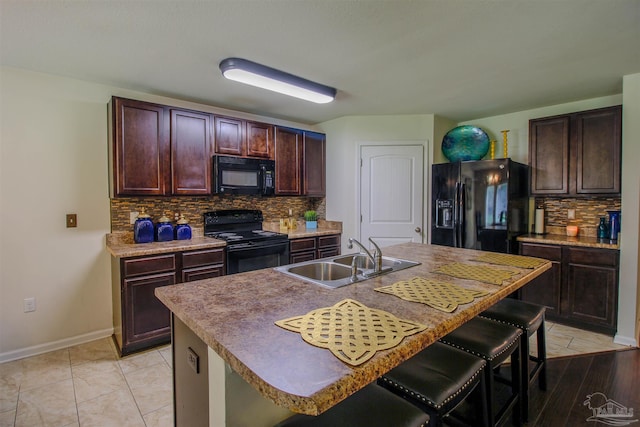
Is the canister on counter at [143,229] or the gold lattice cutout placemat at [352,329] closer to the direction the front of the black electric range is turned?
the gold lattice cutout placemat

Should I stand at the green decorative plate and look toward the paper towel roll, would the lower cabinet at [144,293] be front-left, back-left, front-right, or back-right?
back-right

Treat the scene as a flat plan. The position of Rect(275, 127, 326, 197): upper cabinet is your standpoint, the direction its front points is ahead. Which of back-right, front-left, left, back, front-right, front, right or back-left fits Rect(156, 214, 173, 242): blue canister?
right

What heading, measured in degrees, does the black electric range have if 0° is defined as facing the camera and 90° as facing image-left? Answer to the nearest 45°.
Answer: approximately 315°

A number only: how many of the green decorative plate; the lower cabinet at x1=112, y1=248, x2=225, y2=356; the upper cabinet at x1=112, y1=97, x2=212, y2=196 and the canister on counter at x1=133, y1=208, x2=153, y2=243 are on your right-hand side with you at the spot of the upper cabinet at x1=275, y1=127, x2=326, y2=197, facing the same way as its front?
3
